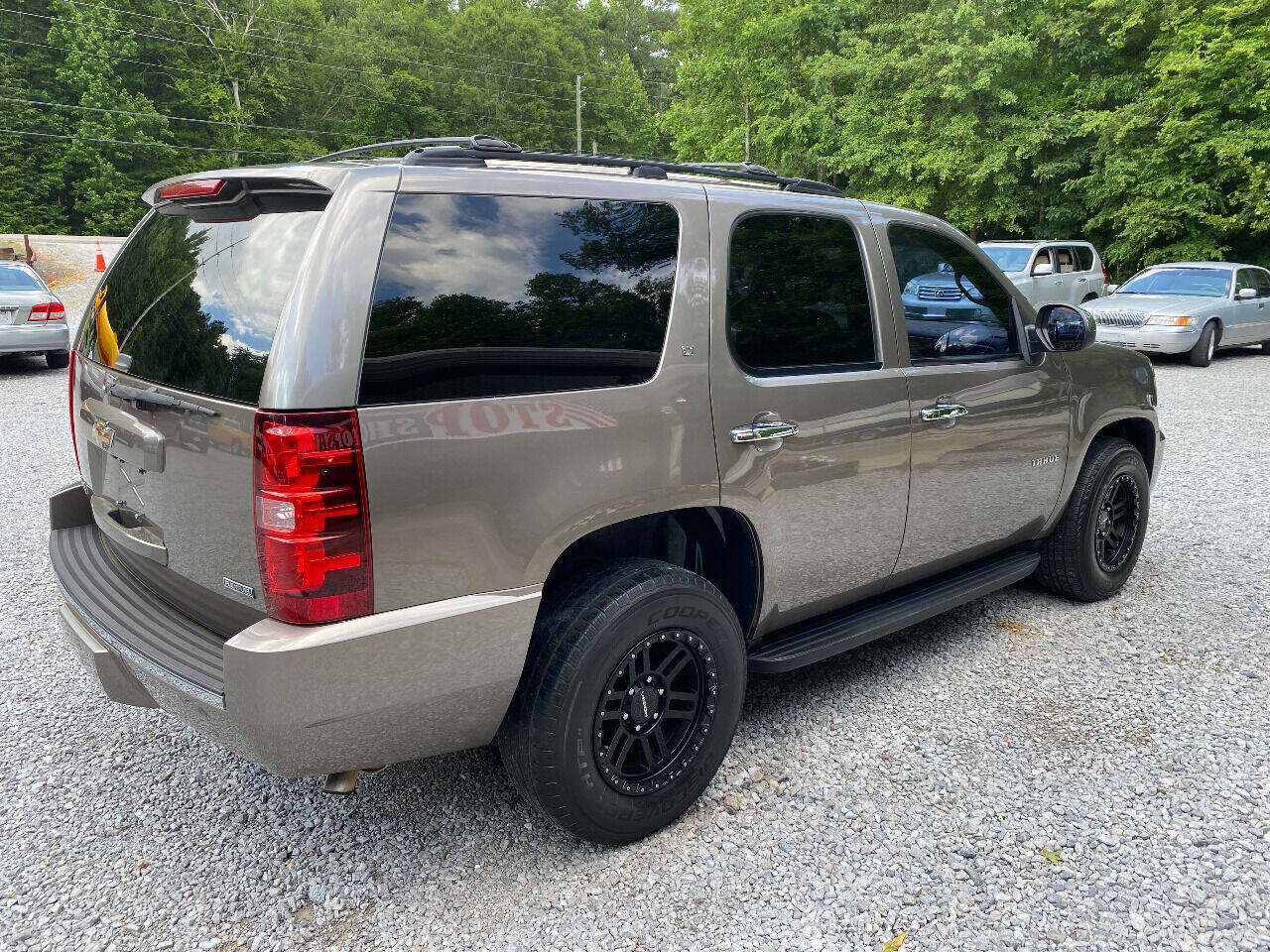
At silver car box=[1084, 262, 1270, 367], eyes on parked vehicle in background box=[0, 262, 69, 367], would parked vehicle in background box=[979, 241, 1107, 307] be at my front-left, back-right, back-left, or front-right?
front-right

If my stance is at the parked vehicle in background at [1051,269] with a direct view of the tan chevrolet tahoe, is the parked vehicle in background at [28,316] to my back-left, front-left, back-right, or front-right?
front-right

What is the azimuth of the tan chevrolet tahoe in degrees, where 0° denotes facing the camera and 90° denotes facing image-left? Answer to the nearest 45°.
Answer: approximately 225°

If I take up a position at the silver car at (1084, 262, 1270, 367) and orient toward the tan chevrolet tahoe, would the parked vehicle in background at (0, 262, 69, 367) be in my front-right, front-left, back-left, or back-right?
front-right

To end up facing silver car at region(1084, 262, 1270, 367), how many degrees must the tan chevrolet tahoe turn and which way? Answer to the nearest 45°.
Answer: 0° — it already faces it

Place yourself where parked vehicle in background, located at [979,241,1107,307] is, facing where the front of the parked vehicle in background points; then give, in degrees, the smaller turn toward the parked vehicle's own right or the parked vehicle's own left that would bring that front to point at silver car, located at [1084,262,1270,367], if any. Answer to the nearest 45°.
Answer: approximately 90° to the parked vehicle's own left

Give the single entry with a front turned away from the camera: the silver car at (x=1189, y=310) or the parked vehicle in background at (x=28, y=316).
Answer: the parked vehicle in background

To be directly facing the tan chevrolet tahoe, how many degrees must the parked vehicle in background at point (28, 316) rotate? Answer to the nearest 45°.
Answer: approximately 180°

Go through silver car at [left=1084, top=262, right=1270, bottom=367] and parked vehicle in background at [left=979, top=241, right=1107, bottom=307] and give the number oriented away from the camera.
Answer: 0

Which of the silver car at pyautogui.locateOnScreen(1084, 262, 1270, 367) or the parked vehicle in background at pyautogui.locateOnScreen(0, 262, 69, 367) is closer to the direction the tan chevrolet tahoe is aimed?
the silver car

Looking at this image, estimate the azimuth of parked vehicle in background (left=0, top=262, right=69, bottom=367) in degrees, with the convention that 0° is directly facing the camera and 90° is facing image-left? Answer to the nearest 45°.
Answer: approximately 180°

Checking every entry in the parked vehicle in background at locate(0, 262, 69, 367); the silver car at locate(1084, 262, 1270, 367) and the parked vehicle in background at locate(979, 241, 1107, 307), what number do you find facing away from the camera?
1

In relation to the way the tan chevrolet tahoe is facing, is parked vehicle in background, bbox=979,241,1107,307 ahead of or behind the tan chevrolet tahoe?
ahead

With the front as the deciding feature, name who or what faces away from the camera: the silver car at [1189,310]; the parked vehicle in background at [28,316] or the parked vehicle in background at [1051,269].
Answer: the parked vehicle in background at [28,316]

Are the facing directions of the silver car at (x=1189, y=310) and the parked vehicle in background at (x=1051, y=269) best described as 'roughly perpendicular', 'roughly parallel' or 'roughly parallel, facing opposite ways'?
roughly parallel
